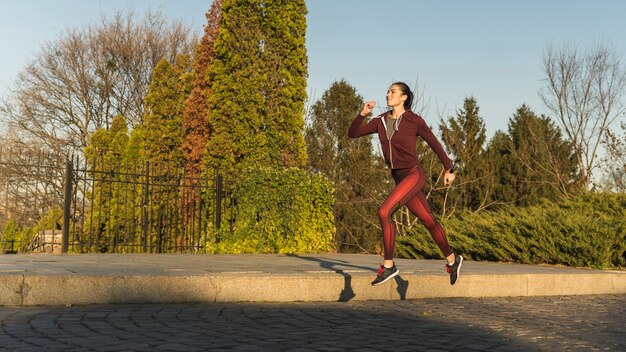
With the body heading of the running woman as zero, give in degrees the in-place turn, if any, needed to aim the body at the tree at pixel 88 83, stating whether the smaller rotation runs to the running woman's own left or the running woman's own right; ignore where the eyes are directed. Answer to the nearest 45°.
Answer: approximately 90° to the running woman's own right

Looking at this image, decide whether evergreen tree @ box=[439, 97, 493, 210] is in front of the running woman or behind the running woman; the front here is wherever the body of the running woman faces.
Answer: behind

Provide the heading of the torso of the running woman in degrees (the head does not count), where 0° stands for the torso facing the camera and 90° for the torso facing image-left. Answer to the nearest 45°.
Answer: approximately 45°

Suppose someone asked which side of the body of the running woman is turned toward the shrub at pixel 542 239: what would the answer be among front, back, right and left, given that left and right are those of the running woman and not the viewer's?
back

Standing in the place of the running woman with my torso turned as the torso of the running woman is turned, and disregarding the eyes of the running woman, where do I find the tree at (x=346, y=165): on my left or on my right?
on my right

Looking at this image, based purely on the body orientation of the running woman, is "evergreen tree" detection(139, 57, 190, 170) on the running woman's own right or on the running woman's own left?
on the running woman's own right
